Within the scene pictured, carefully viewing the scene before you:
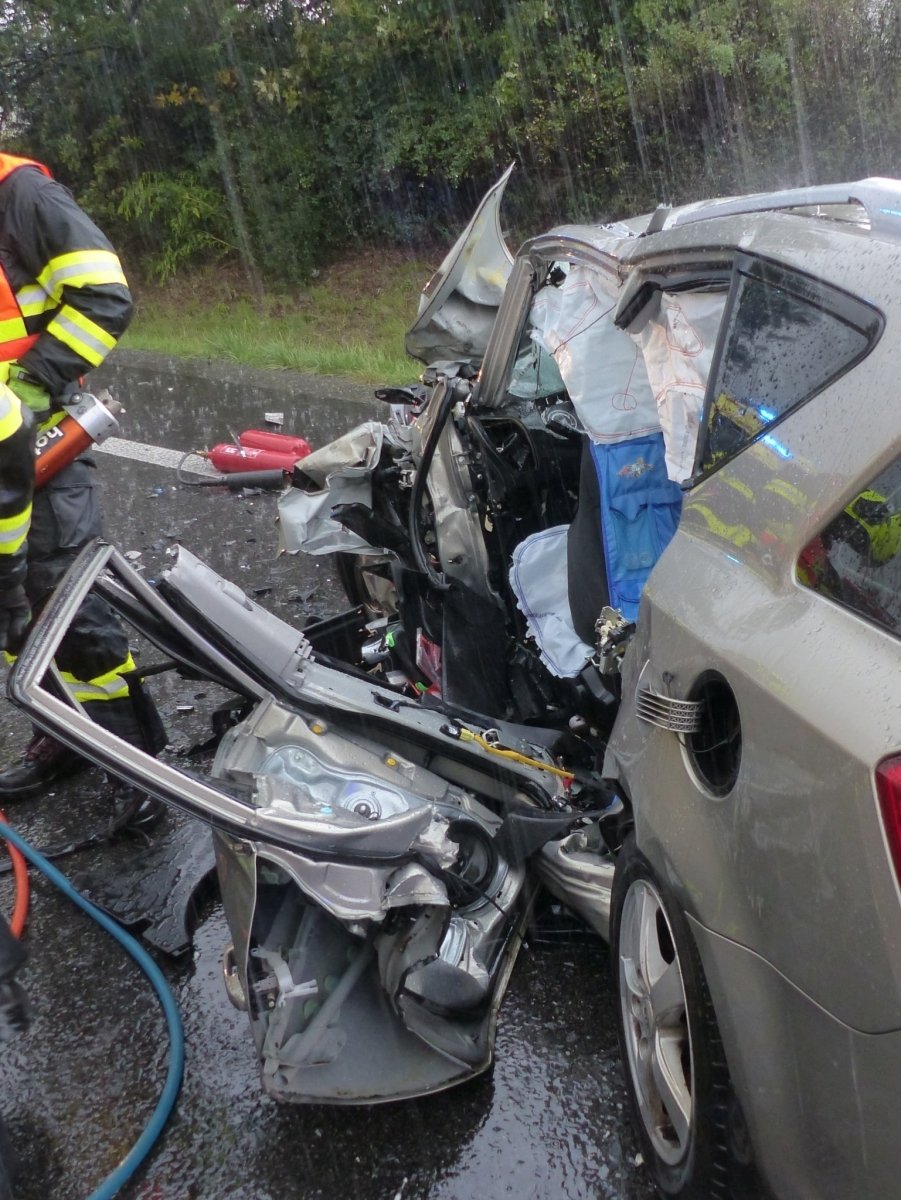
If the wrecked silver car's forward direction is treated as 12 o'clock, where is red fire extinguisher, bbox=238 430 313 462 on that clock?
The red fire extinguisher is roughly at 1 o'clock from the wrecked silver car.

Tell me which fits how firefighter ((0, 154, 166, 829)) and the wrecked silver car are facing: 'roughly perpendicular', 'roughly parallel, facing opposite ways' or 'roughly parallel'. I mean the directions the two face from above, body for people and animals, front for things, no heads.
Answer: roughly perpendicular

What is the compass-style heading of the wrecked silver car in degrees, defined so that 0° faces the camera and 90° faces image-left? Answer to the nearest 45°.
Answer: approximately 135°
